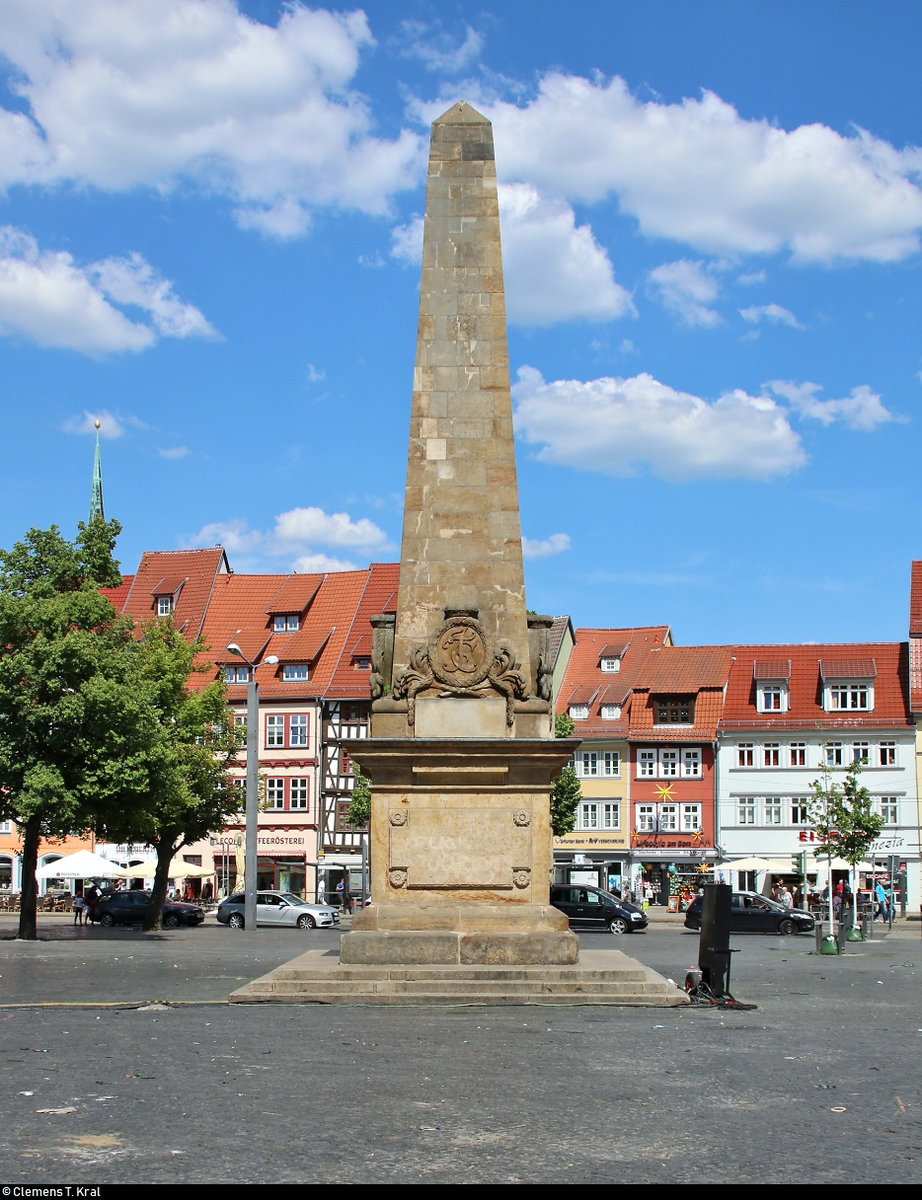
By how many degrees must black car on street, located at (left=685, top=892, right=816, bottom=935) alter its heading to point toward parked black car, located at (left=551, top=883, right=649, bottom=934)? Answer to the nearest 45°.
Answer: approximately 135° to its right

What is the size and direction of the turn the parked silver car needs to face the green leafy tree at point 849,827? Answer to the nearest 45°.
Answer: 0° — it already faces it

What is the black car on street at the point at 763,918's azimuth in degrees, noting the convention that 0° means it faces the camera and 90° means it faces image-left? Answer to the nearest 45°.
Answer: approximately 270°

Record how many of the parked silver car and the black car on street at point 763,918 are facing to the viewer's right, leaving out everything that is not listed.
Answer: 2

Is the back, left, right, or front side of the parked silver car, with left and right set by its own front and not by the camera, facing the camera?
right

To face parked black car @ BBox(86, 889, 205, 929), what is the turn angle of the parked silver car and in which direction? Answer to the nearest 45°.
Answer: approximately 135° to its left

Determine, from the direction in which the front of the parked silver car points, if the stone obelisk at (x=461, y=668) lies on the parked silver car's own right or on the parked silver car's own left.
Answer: on the parked silver car's own right

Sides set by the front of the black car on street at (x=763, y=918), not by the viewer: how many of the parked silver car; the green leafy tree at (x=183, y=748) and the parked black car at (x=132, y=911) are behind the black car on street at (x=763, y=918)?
3

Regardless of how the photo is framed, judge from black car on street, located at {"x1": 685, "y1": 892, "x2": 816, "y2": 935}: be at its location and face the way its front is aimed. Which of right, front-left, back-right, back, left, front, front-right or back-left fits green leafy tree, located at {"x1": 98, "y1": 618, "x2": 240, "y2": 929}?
back

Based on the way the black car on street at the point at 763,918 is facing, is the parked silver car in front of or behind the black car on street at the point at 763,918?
behind
